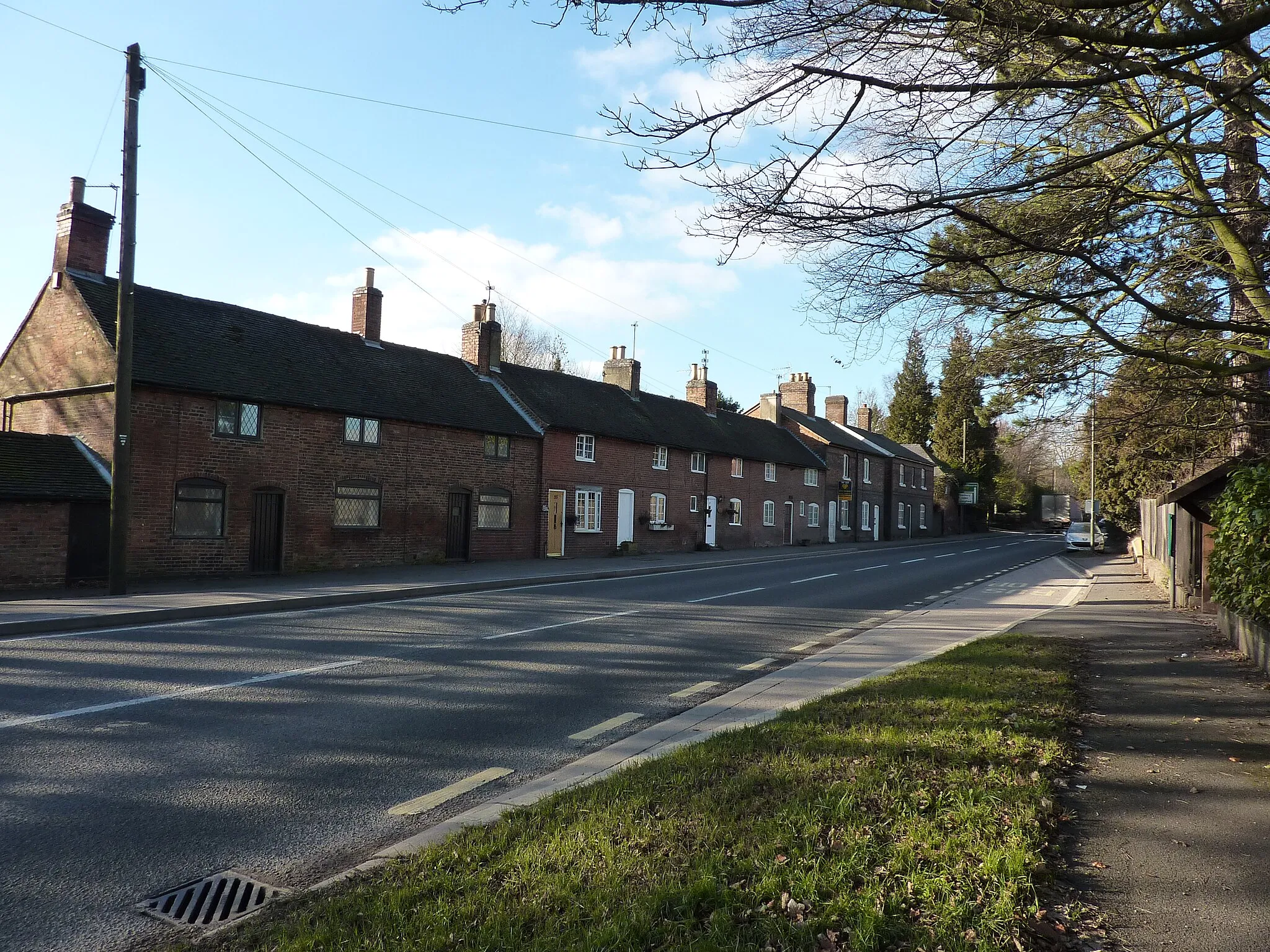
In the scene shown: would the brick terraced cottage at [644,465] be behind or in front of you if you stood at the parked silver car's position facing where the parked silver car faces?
in front

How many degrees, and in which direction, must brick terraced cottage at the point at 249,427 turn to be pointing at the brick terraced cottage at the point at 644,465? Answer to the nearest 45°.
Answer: approximately 90° to its left

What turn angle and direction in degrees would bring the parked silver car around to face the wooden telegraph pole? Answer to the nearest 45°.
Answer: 0° — it already faces it

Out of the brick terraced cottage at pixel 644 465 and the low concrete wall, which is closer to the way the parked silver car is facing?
the low concrete wall

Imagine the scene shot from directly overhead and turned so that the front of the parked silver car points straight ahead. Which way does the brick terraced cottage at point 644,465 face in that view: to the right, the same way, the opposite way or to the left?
to the left

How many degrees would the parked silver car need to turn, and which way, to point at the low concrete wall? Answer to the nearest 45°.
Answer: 0° — it already faces it

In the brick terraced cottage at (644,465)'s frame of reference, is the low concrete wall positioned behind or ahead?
ahead

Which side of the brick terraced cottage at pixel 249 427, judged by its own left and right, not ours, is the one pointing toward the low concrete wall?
front

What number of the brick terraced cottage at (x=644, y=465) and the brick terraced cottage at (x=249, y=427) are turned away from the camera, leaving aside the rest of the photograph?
0

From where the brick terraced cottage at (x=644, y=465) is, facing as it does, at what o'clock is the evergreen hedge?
The evergreen hedge is roughly at 1 o'clock from the brick terraced cottage.

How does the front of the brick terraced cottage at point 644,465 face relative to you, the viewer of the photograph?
facing the viewer and to the right of the viewer

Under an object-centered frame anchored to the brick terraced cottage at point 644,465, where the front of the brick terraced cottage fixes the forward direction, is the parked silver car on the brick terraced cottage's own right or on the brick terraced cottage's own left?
on the brick terraced cottage's own left

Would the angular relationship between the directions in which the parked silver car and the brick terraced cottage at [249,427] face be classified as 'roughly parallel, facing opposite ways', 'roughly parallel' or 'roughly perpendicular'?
roughly perpendicular

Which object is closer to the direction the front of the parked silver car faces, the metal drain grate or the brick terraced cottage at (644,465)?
the metal drain grate

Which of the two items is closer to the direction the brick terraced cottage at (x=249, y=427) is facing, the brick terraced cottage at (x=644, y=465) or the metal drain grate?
the metal drain grate
